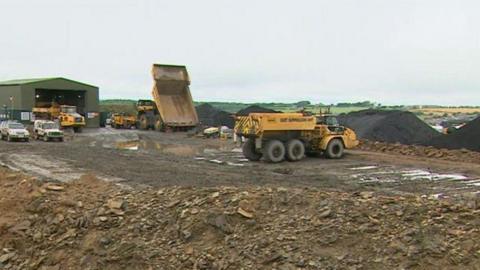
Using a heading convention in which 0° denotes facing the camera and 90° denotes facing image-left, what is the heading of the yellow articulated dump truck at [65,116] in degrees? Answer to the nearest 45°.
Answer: approximately 315°

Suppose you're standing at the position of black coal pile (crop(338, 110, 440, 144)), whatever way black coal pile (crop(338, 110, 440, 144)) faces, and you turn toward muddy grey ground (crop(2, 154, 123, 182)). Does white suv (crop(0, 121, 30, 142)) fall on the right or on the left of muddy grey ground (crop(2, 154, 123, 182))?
right

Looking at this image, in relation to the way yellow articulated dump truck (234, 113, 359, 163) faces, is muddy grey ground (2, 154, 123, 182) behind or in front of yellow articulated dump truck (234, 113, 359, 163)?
behind

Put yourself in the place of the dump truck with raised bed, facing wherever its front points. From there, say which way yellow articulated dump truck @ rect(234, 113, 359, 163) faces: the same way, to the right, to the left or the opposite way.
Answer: to the right

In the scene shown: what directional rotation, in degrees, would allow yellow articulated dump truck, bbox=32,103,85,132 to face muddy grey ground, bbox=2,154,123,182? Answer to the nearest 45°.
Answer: approximately 45° to its right

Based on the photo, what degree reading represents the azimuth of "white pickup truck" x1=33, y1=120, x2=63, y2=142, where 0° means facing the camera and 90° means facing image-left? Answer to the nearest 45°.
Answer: approximately 315°

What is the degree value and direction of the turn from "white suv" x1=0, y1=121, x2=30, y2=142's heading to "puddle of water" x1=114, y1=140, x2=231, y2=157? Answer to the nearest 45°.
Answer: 0° — it already faces it

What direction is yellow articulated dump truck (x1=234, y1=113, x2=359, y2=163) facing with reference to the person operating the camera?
facing away from the viewer and to the right of the viewer

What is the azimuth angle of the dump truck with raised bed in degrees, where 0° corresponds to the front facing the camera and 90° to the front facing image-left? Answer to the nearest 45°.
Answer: approximately 135°

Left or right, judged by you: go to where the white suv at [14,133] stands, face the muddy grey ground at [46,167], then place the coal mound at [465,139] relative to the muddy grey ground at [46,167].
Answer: left
